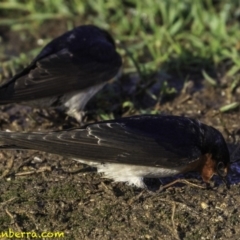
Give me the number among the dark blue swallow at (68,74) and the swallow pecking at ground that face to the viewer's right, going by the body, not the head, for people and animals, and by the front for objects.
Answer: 2

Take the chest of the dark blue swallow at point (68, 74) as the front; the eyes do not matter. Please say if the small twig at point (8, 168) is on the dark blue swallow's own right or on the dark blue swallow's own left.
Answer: on the dark blue swallow's own right

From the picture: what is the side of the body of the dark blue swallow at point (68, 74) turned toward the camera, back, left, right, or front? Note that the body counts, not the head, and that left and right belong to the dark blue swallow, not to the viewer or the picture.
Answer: right

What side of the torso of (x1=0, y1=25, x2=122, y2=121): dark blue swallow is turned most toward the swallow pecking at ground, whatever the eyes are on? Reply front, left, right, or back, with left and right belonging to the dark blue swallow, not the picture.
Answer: right

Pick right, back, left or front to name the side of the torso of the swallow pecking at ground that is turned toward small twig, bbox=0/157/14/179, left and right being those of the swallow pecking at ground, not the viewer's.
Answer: back

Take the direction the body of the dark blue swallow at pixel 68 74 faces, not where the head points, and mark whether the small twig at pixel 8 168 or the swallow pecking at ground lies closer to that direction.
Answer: the swallow pecking at ground

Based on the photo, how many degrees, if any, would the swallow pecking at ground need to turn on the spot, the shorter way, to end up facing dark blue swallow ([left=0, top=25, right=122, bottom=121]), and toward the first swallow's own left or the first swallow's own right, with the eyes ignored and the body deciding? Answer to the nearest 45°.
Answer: approximately 135° to the first swallow's own left

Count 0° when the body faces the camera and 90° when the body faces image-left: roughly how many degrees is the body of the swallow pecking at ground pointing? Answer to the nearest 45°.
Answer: approximately 270°

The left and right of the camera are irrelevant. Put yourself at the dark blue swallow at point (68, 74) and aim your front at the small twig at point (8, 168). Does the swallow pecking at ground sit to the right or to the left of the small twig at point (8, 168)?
left
